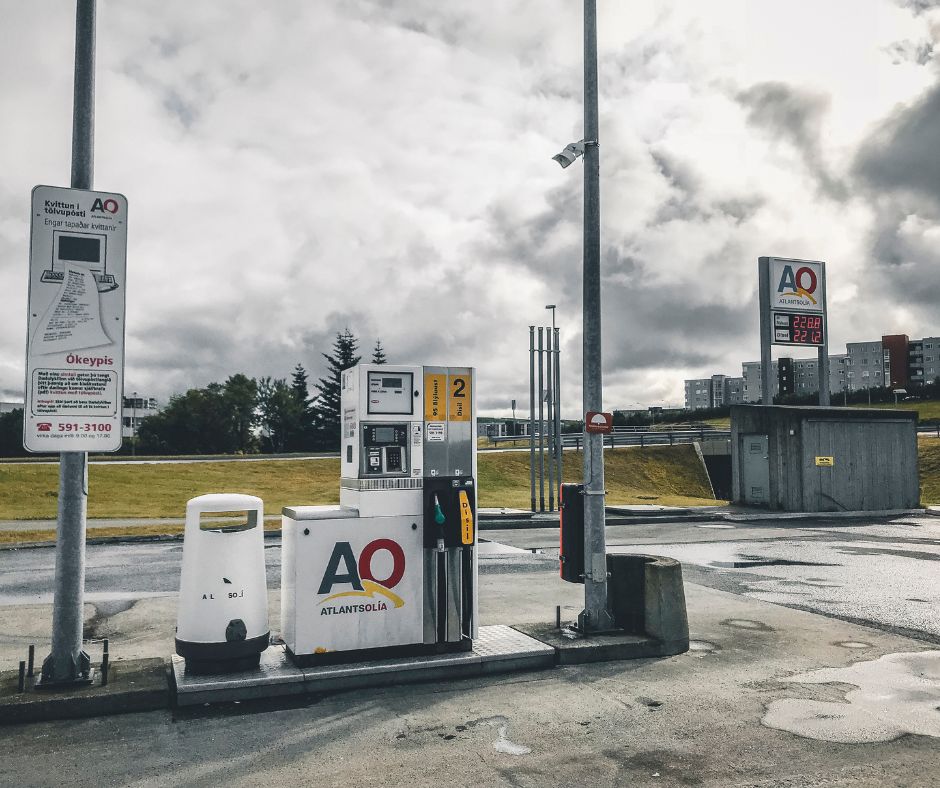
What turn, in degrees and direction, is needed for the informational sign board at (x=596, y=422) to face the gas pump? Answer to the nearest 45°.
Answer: approximately 45° to its right

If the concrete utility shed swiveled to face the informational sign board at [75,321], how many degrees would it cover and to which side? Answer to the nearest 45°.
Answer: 0° — it already faces it

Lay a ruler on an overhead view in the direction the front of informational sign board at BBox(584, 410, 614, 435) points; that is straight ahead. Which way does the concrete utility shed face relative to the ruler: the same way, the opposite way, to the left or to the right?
the same way

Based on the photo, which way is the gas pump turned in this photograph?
toward the camera

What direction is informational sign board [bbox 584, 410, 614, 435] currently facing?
toward the camera

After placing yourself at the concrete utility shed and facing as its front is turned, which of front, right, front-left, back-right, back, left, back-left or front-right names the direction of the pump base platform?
front

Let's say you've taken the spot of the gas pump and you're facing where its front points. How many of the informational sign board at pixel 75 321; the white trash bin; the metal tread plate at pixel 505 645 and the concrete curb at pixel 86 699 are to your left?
1

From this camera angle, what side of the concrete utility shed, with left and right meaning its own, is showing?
front

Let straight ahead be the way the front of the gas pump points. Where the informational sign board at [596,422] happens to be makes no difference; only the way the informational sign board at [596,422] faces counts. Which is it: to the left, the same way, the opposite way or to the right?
the same way

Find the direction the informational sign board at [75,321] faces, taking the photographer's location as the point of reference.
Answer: facing the viewer

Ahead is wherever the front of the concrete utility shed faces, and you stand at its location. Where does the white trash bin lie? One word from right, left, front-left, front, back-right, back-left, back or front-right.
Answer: front
